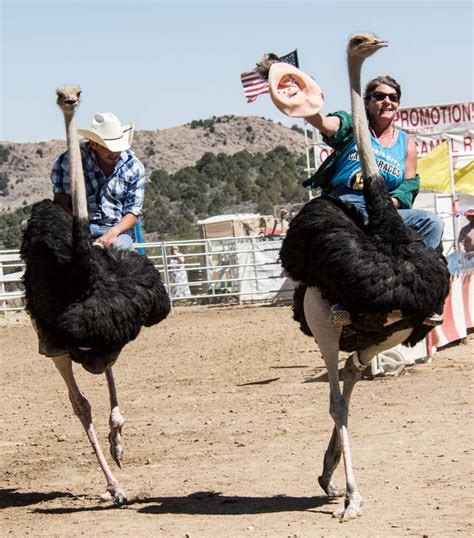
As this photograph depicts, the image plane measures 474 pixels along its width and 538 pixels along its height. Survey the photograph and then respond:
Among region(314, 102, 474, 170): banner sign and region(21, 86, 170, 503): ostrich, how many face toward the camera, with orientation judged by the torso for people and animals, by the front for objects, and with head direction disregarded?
2

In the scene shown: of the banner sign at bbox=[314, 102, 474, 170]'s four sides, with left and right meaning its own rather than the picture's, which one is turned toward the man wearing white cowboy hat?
front

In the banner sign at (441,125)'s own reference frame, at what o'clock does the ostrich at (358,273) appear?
The ostrich is roughly at 12 o'clock from the banner sign.

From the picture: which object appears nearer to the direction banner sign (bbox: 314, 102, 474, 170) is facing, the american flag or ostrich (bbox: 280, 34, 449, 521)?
the ostrich

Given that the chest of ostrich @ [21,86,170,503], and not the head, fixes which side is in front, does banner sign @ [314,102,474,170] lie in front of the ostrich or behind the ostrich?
behind

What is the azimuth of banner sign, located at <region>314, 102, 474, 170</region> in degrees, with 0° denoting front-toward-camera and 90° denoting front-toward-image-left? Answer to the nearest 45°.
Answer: approximately 0°

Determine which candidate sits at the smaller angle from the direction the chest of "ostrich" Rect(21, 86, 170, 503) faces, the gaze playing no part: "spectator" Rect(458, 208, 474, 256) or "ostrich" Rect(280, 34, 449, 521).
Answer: the ostrich

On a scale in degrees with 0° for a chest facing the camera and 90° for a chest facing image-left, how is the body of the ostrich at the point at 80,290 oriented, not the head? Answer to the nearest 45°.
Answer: approximately 0°
